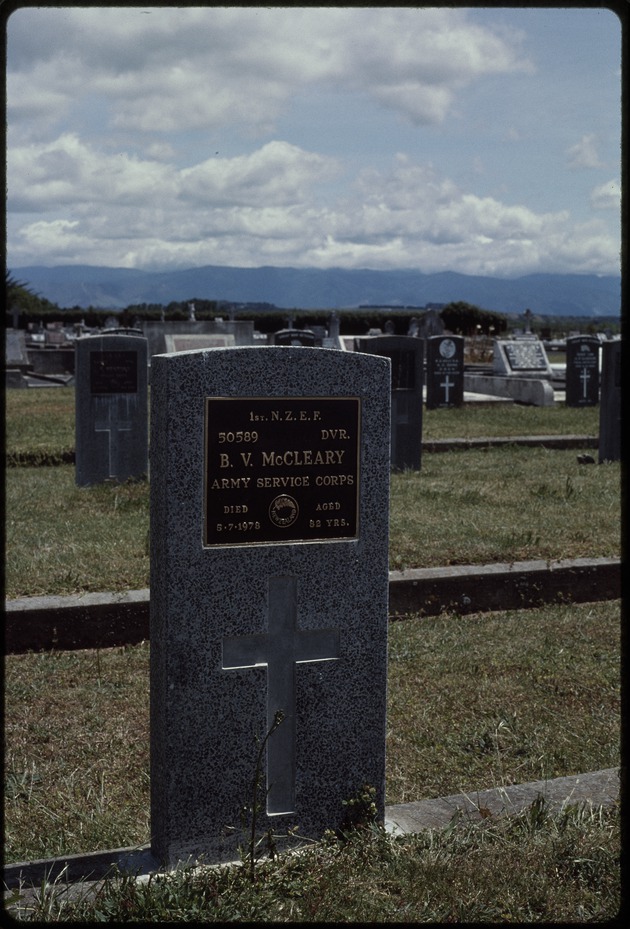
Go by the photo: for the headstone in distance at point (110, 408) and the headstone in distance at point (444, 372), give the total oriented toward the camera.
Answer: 2

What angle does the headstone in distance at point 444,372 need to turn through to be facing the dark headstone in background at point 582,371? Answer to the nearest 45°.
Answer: approximately 135° to its left

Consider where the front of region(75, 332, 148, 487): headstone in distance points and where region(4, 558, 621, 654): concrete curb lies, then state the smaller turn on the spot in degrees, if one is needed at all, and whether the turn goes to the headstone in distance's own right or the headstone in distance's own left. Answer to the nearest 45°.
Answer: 0° — it already faces it

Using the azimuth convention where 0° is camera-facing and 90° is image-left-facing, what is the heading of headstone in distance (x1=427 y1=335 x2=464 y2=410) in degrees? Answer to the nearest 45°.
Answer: approximately 0°

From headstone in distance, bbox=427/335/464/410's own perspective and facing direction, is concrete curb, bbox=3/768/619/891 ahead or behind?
ahead

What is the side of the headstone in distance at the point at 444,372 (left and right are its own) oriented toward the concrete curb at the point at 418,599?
front

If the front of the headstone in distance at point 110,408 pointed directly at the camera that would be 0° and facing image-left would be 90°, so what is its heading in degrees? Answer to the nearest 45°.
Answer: approximately 0°

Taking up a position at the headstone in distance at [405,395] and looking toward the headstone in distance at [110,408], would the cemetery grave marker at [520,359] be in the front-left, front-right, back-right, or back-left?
back-right

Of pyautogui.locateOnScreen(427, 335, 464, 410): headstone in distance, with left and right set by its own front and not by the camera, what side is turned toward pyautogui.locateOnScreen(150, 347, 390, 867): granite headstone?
front
